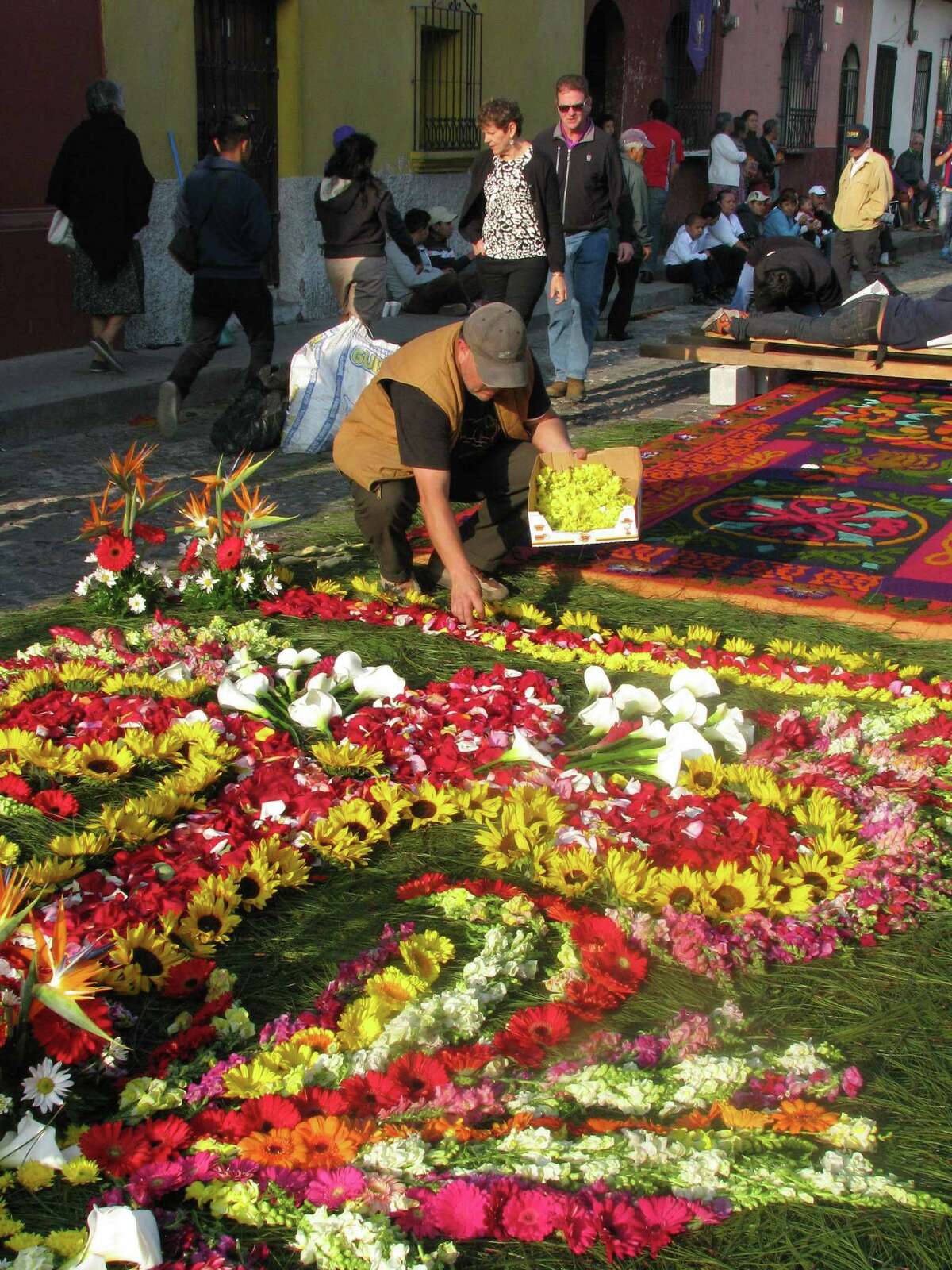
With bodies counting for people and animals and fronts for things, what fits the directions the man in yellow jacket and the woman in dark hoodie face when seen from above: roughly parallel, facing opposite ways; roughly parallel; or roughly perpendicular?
roughly parallel, facing opposite ways

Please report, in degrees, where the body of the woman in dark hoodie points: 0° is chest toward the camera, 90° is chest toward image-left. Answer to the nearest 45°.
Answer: approximately 225°

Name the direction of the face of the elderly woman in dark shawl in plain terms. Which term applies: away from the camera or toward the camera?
away from the camera

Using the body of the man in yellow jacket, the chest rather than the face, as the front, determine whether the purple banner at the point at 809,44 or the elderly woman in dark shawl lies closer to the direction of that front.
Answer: the elderly woman in dark shawl

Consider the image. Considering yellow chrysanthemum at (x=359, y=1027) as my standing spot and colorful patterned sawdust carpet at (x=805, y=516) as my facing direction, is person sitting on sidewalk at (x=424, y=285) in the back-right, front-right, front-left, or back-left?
front-left

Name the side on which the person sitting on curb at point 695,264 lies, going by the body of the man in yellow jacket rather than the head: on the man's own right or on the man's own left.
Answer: on the man's own right

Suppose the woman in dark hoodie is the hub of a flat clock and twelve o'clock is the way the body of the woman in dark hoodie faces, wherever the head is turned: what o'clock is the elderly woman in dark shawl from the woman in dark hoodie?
The elderly woman in dark shawl is roughly at 8 o'clock from the woman in dark hoodie.

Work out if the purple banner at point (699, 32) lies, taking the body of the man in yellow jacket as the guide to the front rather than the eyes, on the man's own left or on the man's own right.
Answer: on the man's own right

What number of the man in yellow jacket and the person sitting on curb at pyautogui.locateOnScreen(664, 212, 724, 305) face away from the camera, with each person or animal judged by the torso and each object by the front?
0

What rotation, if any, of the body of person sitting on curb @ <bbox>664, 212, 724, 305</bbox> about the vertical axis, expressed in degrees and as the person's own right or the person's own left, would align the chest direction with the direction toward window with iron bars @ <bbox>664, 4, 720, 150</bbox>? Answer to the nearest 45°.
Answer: approximately 135° to the person's own left

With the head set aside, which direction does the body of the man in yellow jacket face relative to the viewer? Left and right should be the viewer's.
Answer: facing the viewer and to the left of the viewer

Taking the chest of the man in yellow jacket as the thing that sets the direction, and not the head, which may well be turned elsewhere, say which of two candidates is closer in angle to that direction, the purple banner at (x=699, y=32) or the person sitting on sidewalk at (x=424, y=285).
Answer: the person sitting on sidewalk

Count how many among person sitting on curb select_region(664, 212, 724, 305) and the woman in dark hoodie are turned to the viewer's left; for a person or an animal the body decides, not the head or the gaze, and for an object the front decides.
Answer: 0

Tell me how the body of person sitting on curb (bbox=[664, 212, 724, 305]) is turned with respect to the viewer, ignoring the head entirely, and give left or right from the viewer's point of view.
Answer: facing the viewer and to the right of the viewer

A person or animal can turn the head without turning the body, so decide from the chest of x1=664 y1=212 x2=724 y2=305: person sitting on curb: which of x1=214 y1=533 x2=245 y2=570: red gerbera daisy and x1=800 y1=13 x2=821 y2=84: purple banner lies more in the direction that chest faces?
the red gerbera daisy

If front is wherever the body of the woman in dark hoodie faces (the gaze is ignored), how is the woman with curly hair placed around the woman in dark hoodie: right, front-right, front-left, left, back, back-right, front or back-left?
right
